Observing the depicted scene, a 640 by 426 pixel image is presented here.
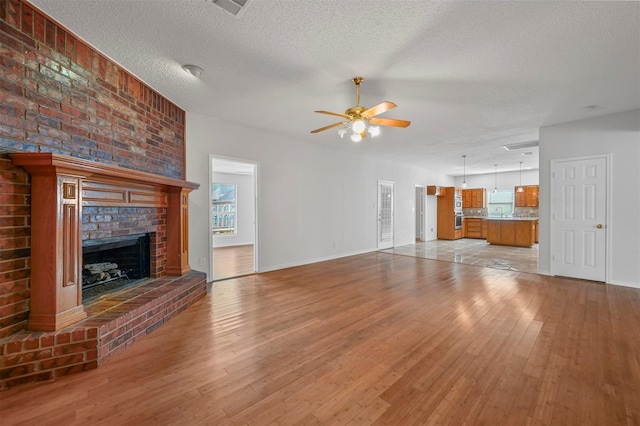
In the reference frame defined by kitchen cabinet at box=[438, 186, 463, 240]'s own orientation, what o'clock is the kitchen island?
The kitchen island is roughly at 1 o'clock from the kitchen cabinet.

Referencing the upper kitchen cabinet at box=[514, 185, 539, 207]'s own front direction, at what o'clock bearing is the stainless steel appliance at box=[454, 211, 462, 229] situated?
The stainless steel appliance is roughly at 2 o'clock from the upper kitchen cabinet.

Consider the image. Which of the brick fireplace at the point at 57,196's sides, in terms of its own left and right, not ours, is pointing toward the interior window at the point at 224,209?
left

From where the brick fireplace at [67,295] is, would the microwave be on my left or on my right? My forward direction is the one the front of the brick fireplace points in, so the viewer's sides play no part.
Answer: on my left

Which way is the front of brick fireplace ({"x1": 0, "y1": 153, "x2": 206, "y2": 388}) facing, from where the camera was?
facing the viewer and to the right of the viewer

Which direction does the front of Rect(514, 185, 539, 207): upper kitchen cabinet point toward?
toward the camera

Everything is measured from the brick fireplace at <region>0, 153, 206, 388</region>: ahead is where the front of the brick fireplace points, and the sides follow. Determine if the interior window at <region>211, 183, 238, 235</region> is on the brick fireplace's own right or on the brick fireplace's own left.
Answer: on the brick fireplace's own left

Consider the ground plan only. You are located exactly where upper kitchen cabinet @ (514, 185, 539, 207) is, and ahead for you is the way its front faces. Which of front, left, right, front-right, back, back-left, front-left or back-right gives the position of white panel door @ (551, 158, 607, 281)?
front

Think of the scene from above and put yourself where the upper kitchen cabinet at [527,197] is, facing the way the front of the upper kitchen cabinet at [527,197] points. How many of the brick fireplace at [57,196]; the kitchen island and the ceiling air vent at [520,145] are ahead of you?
3

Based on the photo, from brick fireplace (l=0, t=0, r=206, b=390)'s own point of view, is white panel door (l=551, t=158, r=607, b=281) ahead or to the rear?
ahead

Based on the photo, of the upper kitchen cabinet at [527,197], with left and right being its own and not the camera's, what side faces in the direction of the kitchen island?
front

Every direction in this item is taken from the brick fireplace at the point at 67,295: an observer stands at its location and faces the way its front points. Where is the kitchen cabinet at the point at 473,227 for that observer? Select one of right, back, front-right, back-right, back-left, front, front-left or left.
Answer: front-left

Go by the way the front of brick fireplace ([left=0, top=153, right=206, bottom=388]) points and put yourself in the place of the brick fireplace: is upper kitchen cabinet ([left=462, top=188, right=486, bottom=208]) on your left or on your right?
on your left

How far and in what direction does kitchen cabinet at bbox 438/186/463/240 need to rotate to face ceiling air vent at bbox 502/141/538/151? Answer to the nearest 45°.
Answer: approximately 90° to its right

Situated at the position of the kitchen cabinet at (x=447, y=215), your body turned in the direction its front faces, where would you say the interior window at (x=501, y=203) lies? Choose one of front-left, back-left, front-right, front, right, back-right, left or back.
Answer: front-left

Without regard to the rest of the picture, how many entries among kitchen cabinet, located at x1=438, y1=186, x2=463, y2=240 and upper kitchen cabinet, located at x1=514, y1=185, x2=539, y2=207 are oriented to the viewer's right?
1
